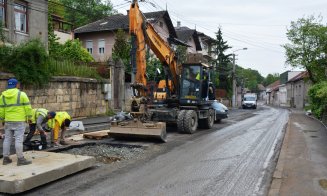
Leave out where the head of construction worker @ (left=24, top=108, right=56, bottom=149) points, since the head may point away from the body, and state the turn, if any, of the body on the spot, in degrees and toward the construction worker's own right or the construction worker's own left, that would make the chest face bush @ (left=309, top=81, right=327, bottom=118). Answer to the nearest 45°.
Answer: approximately 45° to the construction worker's own left

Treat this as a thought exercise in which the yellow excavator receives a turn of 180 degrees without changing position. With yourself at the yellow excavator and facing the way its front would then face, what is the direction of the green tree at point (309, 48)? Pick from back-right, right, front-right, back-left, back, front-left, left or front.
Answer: front

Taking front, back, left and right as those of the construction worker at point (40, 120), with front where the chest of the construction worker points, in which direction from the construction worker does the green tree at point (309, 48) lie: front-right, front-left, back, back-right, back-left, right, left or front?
front-left

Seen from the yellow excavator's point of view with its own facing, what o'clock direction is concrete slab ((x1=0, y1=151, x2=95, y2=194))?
The concrete slab is roughly at 11 o'clock from the yellow excavator.

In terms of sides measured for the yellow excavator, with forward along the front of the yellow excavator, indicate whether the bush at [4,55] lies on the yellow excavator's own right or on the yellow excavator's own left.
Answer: on the yellow excavator's own right

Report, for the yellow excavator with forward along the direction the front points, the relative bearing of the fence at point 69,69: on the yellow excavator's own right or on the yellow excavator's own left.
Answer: on the yellow excavator's own right

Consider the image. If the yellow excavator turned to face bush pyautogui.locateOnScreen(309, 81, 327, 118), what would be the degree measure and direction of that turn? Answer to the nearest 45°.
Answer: approximately 180°

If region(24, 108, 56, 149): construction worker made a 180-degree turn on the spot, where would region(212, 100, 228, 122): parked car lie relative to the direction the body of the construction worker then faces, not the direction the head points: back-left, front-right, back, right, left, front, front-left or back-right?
back-right

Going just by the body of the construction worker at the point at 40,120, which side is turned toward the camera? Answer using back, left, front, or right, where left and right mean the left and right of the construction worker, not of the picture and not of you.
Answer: right

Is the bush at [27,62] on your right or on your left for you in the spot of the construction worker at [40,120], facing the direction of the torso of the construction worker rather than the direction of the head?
on your left

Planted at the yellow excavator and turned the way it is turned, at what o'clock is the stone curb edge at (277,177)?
The stone curb edge is roughly at 10 o'clock from the yellow excavator.

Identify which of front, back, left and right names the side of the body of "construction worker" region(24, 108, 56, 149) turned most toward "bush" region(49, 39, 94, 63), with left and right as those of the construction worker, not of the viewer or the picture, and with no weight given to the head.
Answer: left
